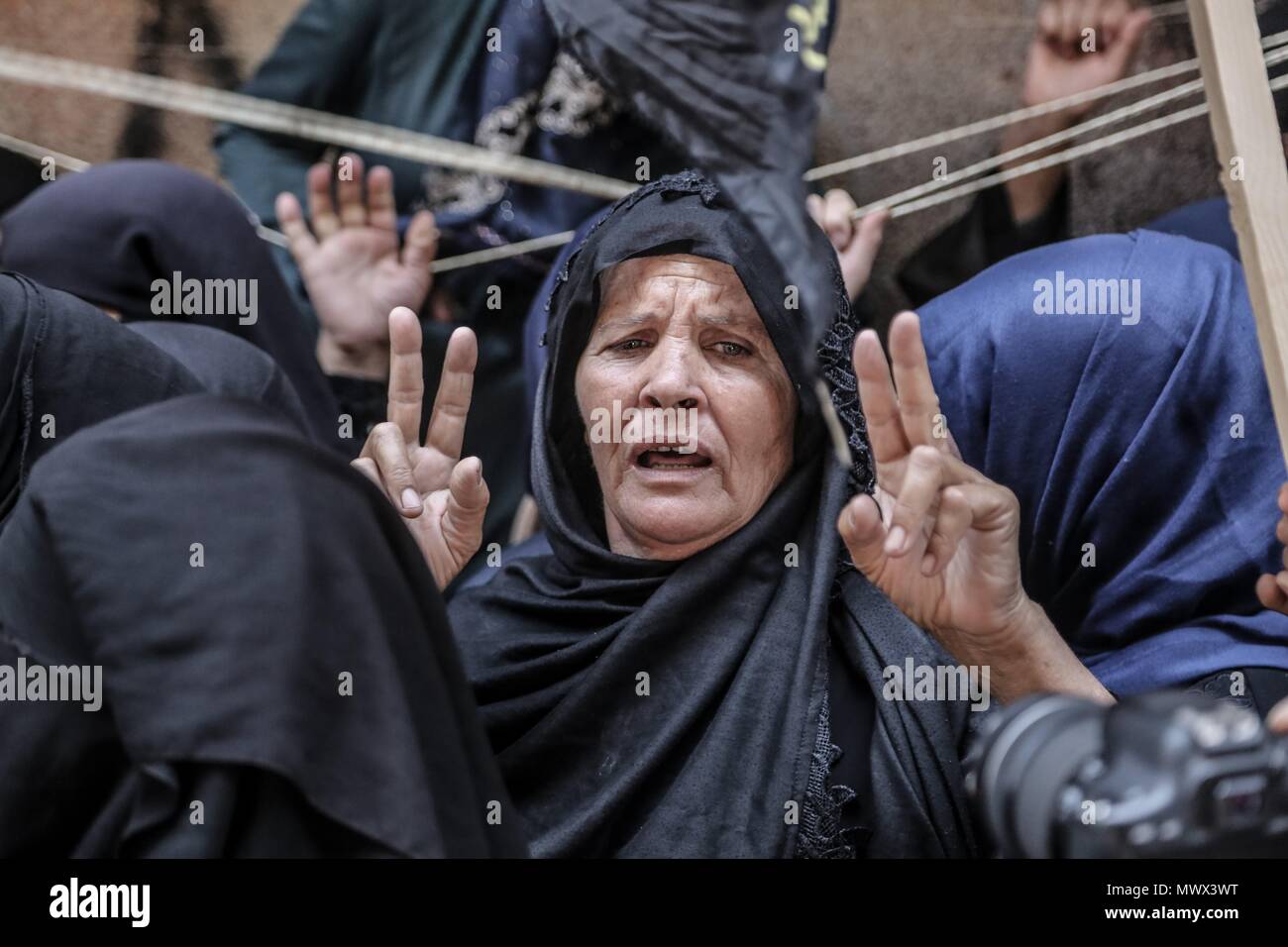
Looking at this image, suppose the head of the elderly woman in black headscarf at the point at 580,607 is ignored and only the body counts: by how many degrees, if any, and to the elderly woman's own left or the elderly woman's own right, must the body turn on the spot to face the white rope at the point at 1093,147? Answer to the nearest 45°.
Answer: approximately 135° to the elderly woman's own left

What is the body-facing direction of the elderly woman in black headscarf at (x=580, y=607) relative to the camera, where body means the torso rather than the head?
toward the camera

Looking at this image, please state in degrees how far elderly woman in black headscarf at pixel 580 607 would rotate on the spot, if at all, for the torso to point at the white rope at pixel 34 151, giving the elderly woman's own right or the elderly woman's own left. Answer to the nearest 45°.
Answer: approximately 135° to the elderly woman's own right

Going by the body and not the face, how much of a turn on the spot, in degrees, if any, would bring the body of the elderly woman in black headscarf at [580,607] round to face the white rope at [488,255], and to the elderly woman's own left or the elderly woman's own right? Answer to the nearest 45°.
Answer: approximately 180°

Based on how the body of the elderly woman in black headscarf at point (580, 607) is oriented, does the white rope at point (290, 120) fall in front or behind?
behind

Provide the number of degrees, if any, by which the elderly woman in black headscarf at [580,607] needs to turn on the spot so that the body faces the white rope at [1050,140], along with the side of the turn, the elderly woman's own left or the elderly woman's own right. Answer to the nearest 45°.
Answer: approximately 135° to the elderly woman's own left

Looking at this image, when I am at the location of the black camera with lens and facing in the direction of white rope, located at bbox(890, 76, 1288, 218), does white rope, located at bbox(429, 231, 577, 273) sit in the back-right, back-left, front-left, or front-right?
front-left
